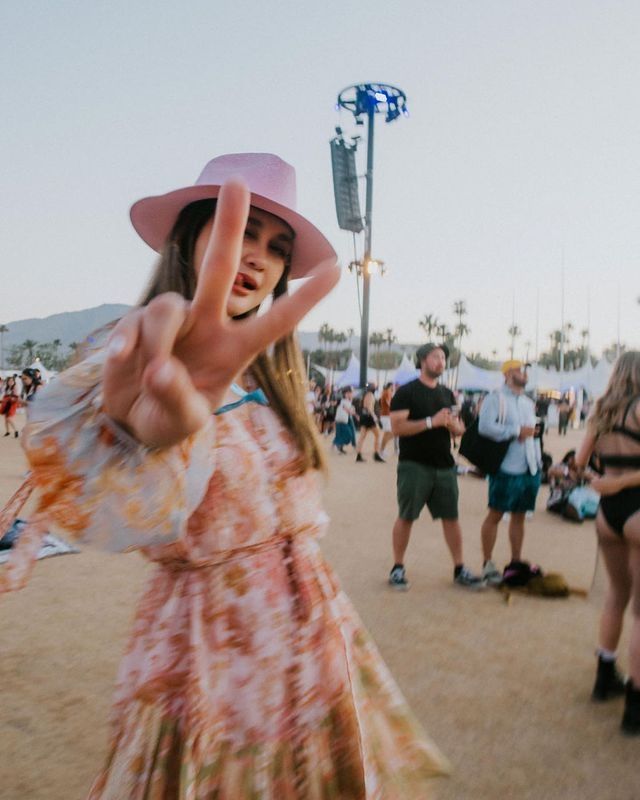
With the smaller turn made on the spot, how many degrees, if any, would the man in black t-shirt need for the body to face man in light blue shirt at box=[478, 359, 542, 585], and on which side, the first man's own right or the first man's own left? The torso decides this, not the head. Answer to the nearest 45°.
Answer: approximately 90° to the first man's own left

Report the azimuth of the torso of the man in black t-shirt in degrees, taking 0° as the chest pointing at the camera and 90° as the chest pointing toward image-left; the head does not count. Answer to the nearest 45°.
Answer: approximately 315°

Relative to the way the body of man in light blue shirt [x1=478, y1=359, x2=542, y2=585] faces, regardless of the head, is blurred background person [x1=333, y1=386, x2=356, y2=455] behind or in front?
behind

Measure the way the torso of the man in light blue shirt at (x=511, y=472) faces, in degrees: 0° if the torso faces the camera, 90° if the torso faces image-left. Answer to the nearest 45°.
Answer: approximately 315°

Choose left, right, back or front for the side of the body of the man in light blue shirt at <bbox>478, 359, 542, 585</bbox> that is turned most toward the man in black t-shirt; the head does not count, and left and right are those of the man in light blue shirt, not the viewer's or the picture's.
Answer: right
